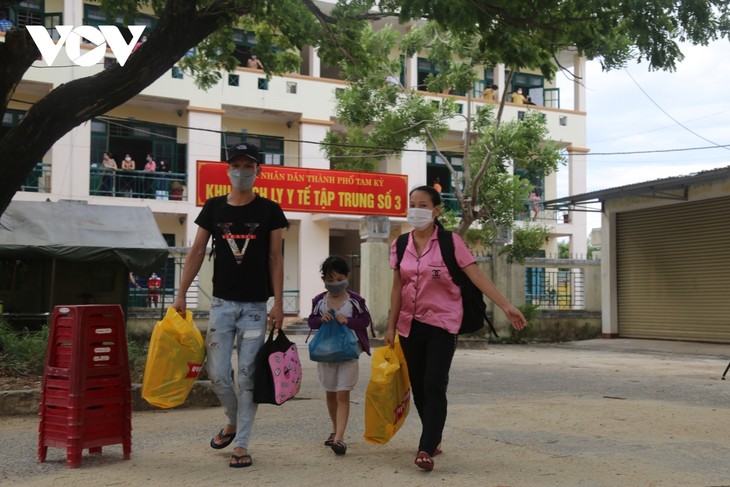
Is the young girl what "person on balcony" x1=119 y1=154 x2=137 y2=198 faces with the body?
yes

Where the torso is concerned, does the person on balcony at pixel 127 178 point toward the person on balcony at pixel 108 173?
no

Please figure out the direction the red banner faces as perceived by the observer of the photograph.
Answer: facing the viewer

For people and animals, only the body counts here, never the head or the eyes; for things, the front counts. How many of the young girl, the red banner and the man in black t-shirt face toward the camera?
3

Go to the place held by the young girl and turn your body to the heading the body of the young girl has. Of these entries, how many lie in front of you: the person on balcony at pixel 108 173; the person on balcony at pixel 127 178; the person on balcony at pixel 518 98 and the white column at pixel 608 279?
0

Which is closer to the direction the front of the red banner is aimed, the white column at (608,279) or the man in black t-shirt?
the man in black t-shirt

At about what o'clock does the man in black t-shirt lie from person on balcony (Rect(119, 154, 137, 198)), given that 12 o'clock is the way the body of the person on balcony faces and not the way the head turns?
The man in black t-shirt is roughly at 12 o'clock from the person on balcony.

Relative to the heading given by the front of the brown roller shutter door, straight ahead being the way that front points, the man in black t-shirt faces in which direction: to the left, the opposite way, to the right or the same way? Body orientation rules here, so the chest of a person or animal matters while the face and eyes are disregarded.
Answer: to the left

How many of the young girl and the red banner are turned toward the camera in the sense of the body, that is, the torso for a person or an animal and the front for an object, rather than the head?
2

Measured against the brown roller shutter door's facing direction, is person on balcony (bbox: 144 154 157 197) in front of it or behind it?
in front

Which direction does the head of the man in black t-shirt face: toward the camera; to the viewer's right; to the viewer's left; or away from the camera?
toward the camera

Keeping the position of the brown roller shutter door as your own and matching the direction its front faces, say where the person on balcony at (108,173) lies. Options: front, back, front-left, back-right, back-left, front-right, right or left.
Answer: front-right

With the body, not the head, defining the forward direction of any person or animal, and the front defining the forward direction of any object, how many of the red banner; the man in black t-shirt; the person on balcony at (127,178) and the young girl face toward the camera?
4

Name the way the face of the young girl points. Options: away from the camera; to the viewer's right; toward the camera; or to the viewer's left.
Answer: toward the camera

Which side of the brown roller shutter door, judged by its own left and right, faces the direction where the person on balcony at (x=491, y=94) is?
right

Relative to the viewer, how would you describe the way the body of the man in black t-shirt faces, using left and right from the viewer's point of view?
facing the viewer

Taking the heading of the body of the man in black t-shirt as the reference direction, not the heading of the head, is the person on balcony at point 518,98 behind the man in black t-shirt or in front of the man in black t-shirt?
behind

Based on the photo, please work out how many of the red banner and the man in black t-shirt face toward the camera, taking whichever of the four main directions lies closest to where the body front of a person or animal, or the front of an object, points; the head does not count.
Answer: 2

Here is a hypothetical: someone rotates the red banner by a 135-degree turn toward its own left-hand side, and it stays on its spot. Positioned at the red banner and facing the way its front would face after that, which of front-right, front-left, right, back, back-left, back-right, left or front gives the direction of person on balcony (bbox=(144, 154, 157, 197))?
left

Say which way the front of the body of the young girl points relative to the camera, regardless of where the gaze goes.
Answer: toward the camera

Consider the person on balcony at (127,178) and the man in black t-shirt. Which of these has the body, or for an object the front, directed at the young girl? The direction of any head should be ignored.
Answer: the person on balcony

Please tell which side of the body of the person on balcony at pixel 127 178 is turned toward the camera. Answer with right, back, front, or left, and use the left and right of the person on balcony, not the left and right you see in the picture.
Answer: front
